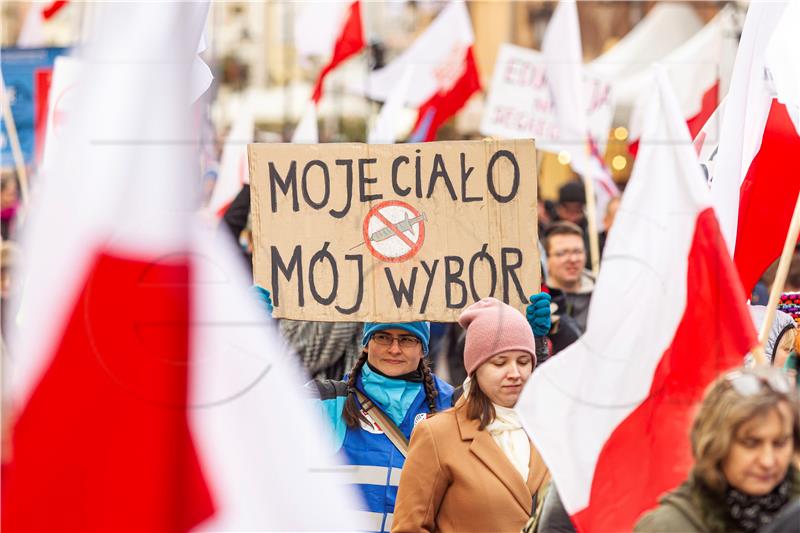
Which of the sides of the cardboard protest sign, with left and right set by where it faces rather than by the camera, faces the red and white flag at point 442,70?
back

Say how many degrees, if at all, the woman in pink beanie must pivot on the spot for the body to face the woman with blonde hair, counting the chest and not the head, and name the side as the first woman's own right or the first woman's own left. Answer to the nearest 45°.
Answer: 0° — they already face them

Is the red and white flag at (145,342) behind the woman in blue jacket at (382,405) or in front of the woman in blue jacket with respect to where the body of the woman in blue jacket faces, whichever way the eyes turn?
in front

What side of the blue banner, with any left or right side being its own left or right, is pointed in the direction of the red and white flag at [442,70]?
left

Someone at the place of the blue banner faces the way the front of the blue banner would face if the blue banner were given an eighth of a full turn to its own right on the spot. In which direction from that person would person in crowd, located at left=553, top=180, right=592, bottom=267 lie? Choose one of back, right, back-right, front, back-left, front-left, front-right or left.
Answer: left

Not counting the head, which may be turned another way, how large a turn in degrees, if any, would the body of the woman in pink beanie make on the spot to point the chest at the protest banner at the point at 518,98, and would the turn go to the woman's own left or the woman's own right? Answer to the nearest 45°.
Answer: approximately 135° to the woman's own left

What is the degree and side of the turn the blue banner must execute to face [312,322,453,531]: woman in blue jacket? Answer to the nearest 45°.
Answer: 0° — it already faces them

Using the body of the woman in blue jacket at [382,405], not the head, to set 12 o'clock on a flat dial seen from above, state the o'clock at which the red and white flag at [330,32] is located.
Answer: The red and white flag is roughly at 6 o'clock from the woman in blue jacket.

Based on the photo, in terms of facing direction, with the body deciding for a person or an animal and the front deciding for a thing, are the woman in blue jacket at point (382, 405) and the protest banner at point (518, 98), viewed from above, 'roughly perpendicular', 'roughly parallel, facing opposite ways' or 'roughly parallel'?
roughly parallel

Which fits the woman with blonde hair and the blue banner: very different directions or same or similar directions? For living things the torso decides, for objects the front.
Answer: same or similar directions

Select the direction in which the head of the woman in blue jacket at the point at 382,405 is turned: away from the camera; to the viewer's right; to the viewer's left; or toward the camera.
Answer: toward the camera

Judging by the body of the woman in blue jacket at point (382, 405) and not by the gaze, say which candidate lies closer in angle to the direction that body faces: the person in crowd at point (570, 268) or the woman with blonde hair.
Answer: the woman with blonde hair

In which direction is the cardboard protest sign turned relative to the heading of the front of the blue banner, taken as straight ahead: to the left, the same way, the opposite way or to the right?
the same way

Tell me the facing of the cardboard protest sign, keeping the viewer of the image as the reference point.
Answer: facing the viewer

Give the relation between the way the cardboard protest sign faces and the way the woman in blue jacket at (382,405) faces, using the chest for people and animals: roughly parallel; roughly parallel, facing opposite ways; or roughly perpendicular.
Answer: roughly parallel

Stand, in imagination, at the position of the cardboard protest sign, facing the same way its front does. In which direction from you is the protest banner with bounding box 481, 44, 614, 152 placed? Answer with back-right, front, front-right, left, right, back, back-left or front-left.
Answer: back

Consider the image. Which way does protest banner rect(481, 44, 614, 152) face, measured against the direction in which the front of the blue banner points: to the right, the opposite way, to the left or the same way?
the same way
